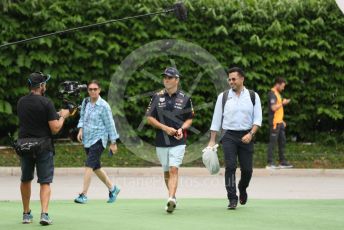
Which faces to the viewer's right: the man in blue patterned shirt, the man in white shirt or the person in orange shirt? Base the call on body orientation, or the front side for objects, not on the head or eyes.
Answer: the person in orange shirt

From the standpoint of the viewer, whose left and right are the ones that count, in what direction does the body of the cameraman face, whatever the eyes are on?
facing away from the viewer and to the right of the viewer

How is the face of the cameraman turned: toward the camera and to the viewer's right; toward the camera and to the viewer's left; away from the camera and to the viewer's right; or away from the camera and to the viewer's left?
away from the camera and to the viewer's right

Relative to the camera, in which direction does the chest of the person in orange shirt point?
to the viewer's right

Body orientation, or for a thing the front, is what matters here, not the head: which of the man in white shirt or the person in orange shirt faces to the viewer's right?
the person in orange shirt

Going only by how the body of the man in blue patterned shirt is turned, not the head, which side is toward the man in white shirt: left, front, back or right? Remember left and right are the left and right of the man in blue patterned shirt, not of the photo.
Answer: left

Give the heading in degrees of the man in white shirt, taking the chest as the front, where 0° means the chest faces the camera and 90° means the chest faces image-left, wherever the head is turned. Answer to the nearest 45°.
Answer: approximately 0°

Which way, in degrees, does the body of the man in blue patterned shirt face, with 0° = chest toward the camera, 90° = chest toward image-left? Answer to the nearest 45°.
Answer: approximately 45°
